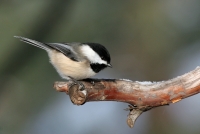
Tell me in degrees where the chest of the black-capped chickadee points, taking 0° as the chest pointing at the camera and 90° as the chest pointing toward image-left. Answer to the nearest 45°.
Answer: approximately 270°
